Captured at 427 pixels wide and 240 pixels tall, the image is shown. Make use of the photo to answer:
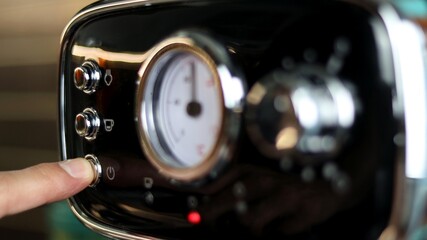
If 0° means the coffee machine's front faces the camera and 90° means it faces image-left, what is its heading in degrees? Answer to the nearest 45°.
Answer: approximately 45°
